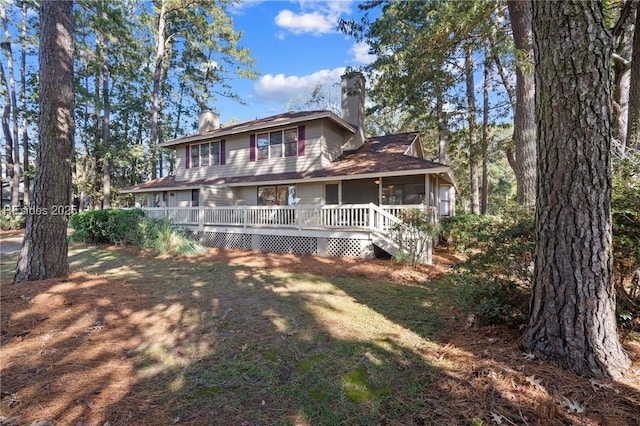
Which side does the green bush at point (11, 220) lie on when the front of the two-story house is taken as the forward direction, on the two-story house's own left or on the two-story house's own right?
on the two-story house's own right

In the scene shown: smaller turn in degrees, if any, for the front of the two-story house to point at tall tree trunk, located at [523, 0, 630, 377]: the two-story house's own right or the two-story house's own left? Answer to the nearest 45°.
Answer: approximately 45° to the two-story house's own left

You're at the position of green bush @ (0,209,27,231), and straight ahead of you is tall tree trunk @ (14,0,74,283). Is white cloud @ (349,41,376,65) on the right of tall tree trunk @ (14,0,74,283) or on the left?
left

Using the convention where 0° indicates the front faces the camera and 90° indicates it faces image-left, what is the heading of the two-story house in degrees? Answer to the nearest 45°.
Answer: approximately 45°

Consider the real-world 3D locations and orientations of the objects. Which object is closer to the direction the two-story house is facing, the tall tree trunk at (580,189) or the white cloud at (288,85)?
the tall tree trunk
